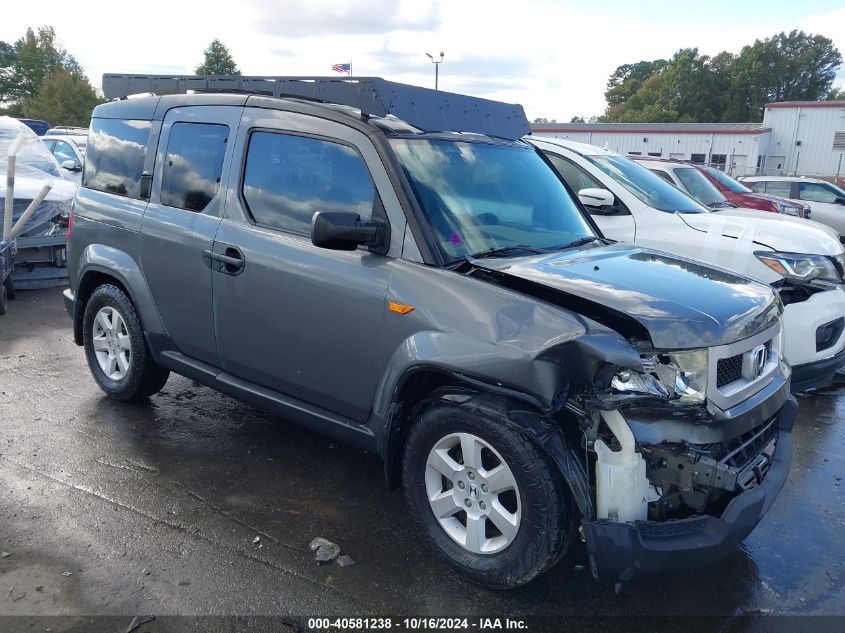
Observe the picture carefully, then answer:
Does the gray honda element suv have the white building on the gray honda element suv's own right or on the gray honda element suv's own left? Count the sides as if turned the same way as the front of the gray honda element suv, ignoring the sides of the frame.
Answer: on the gray honda element suv's own left

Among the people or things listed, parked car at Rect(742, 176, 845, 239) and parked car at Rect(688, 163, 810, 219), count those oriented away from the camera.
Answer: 0

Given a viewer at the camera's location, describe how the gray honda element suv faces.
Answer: facing the viewer and to the right of the viewer

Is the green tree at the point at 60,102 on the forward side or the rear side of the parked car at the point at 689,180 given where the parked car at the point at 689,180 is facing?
on the rear side

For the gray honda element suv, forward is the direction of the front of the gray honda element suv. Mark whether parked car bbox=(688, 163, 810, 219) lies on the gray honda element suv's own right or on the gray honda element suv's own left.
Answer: on the gray honda element suv's own left

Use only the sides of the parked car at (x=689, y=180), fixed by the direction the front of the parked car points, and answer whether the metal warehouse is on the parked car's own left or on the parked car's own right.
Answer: on the parked car's own left

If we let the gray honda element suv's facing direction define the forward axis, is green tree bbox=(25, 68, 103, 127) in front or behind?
behind

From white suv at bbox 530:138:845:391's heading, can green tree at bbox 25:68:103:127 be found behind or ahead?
behind

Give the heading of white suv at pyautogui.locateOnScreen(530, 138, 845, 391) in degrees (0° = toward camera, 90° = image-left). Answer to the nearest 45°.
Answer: approximately 315°
